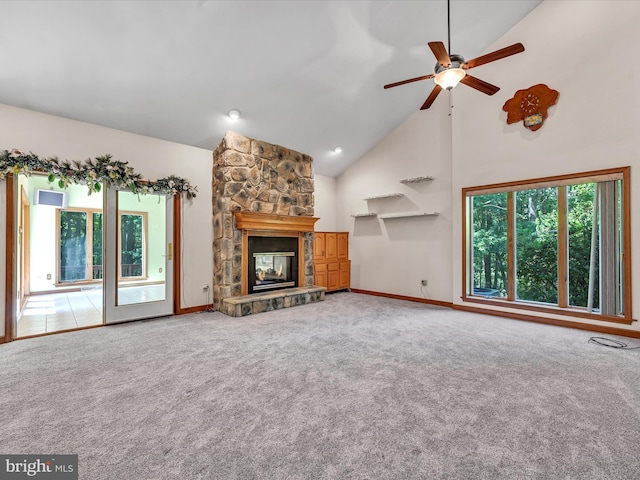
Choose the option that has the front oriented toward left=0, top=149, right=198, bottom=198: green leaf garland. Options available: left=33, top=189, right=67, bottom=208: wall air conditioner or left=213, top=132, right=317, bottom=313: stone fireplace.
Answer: the wall air conditioner

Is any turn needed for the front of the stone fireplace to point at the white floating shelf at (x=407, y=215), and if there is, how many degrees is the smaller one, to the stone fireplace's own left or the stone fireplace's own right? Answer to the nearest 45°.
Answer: approximately 45° to the stone fireplace's own left

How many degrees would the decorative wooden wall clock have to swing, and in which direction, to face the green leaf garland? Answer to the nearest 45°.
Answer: approximately 45° to its right

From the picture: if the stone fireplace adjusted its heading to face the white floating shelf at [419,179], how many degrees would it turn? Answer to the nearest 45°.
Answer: approximately 45° to its left

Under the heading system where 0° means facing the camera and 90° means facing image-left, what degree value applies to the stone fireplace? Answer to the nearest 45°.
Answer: approximately 315°

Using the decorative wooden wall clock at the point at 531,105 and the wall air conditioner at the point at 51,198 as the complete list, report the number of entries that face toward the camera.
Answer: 2

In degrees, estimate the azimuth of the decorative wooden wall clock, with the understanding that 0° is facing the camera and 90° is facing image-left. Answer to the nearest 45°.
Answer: approximately 0°

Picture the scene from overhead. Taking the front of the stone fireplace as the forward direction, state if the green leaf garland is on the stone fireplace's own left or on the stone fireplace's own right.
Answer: on the stone fireplace's own right

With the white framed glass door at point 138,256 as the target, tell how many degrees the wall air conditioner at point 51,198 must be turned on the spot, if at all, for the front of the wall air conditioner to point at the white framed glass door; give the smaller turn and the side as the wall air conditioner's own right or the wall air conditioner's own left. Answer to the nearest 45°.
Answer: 0° — it already faces it
